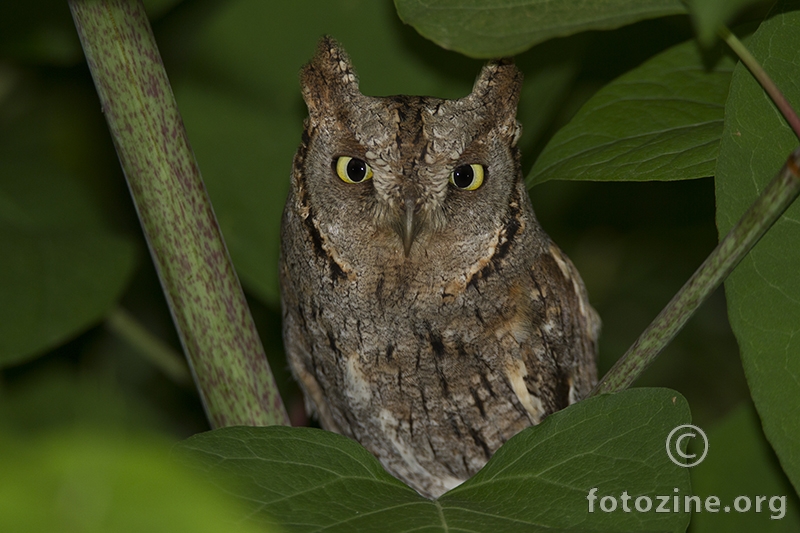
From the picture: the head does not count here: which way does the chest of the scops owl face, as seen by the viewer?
toward the camera

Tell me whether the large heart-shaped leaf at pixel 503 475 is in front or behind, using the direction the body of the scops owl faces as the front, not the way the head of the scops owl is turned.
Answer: in front

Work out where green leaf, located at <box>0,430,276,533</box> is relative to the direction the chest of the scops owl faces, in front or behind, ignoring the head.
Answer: in front
